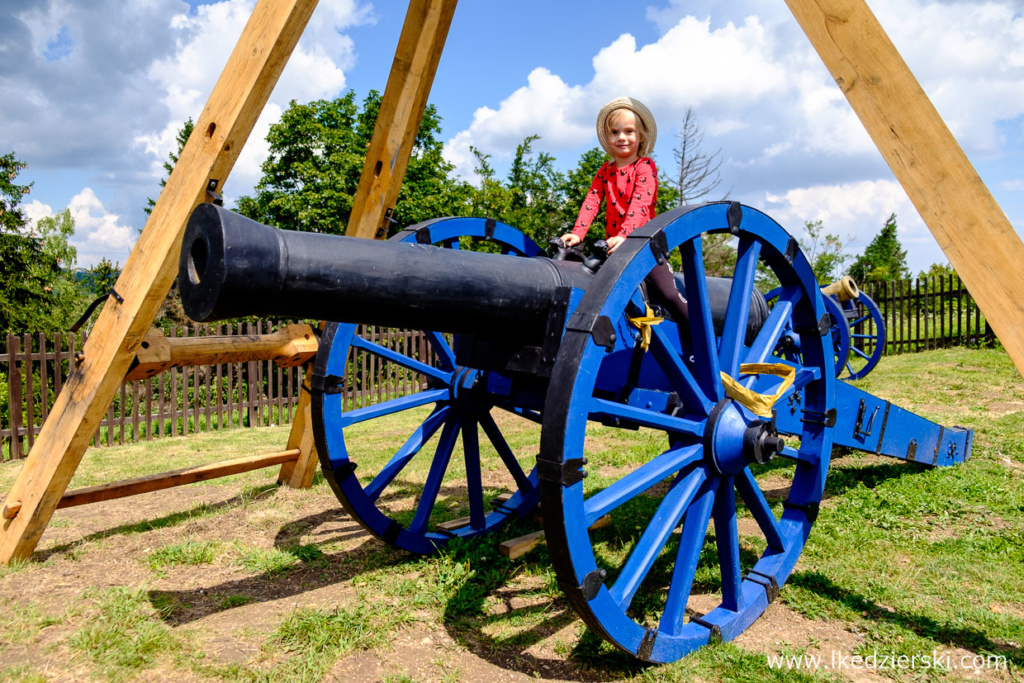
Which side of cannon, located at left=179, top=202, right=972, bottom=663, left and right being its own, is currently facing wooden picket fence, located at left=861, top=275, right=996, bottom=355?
back

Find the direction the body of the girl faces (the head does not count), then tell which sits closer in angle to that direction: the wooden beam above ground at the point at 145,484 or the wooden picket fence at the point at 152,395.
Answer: the wooden beam above ground

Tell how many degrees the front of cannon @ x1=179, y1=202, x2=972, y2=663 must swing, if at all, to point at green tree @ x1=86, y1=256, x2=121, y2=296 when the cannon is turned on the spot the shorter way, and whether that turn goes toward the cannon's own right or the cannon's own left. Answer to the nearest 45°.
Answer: approximately 90° to the cannon's own right

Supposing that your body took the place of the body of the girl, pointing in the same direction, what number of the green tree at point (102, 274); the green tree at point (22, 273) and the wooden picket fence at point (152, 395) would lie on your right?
3

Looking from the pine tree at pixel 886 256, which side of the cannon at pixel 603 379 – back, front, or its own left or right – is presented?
back

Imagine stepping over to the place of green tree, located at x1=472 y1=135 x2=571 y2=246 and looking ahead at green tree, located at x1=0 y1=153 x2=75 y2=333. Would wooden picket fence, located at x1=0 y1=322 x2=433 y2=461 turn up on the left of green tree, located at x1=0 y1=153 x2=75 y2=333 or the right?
left

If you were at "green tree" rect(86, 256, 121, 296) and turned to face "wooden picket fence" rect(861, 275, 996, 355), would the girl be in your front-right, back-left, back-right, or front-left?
front-right

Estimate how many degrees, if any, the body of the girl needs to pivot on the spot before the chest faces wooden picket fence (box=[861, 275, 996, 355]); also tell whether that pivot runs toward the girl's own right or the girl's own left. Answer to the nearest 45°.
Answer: approximately 180°

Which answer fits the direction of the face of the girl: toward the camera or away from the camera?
toward the camera

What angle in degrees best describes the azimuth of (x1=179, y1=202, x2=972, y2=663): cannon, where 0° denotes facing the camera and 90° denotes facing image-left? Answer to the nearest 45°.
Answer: approximately 45°

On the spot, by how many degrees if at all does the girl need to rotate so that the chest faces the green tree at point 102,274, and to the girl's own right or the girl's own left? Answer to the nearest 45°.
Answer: approximately 90° to the girl's own right

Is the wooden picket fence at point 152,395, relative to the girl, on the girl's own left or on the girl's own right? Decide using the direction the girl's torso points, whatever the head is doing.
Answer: on the girl's own right

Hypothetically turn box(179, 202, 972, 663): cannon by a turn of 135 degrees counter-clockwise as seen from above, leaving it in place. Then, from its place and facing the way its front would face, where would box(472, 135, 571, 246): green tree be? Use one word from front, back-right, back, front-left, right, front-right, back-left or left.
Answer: left

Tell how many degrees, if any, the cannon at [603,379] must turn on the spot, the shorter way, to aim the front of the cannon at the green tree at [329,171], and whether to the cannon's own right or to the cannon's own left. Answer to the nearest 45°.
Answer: approximately 135° to the cannon's own right

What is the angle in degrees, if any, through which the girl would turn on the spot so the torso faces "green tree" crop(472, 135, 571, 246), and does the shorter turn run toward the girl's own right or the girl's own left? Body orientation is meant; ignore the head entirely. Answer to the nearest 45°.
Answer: approximately 135° to the girl's own right

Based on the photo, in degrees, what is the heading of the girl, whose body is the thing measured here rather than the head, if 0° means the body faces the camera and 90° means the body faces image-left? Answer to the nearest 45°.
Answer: approximately 45°
